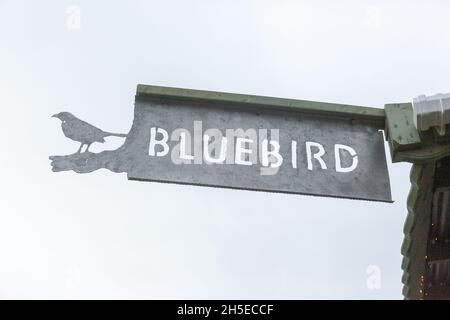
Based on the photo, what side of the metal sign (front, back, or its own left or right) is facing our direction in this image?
front
